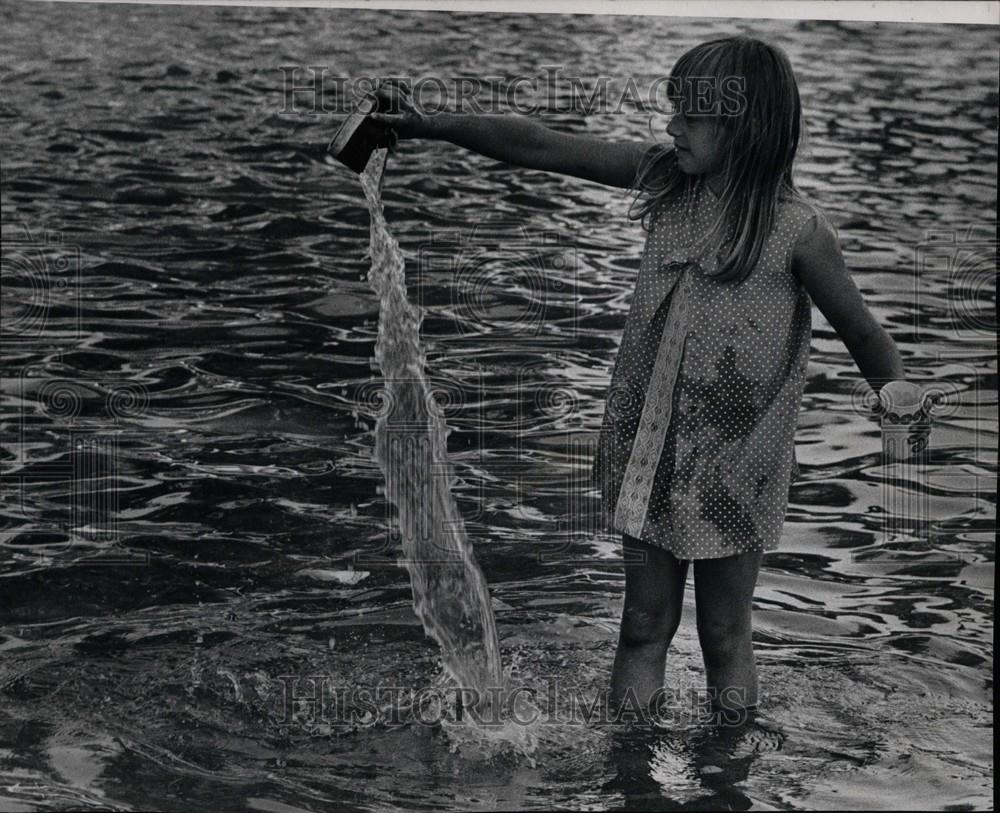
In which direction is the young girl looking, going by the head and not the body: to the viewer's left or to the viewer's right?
to the viewer's left

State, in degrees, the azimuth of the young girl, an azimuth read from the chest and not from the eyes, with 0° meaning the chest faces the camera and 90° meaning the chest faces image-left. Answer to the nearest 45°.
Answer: approximately 45°
